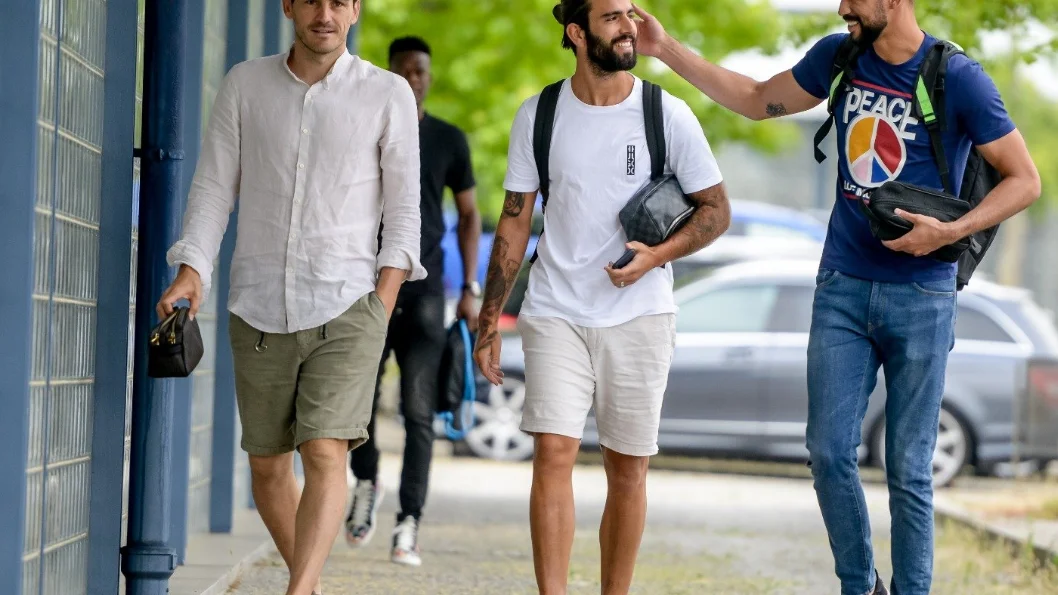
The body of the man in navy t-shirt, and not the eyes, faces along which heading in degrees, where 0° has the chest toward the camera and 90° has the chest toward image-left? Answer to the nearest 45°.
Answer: approximately 45°

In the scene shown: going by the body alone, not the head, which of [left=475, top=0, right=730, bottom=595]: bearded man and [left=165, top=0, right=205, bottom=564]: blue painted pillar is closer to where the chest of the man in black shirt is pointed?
the bearded man

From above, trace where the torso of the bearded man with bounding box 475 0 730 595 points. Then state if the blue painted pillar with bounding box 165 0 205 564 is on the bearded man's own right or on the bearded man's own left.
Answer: on the bearded man's own right

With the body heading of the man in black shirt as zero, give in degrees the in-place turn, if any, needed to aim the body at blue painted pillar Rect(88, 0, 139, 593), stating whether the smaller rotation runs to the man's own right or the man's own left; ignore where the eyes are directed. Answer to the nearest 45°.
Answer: approximately 45° to the man's own right

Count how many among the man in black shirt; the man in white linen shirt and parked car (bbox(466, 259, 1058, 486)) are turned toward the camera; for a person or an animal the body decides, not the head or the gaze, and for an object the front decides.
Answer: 2

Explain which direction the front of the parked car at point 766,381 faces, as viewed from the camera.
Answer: facing to the left of the viewer

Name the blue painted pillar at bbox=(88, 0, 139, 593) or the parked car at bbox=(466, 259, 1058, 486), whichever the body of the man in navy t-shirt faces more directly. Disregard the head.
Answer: the blue painted pillar

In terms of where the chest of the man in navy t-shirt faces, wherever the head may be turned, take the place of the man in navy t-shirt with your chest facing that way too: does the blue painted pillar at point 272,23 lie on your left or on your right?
on your right

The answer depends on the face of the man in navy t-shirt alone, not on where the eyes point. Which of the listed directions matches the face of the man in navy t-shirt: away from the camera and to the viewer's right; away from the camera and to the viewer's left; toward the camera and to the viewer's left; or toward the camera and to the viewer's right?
toward the camera and to the viewer's left

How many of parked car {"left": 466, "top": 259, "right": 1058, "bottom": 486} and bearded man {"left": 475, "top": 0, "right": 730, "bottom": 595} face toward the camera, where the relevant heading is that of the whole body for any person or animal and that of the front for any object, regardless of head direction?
1
